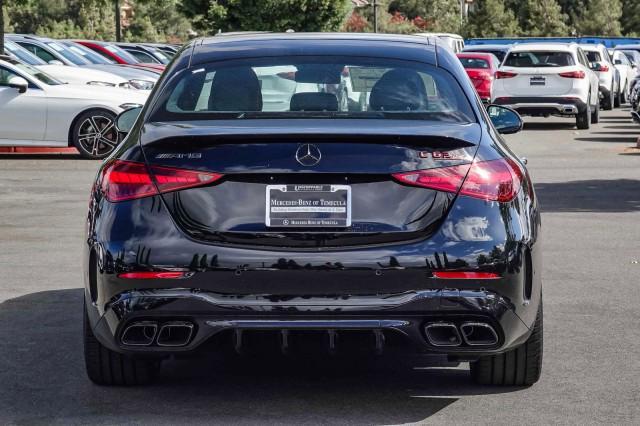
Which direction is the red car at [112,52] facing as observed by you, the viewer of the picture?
facing to the right of the viewer

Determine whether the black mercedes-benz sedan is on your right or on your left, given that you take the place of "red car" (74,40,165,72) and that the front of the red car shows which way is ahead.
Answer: on your right

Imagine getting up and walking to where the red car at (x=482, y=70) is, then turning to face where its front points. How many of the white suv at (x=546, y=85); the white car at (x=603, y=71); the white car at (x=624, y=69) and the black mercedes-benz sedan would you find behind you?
2

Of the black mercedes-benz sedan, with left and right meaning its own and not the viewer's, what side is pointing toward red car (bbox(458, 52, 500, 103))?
front

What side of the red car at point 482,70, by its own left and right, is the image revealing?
back

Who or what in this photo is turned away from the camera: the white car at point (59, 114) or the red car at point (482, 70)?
the red car

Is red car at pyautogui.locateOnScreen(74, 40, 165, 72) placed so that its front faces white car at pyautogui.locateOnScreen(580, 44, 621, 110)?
yes

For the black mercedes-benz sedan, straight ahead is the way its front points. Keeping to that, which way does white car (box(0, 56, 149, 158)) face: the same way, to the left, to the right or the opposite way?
to the right

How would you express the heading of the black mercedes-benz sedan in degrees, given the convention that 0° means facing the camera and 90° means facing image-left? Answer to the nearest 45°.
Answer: approximately 180°

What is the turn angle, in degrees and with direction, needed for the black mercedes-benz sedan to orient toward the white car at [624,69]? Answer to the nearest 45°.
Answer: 0° — it already faces it

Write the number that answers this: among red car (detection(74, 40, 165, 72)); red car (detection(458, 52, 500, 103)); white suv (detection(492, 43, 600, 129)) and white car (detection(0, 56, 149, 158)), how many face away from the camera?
2

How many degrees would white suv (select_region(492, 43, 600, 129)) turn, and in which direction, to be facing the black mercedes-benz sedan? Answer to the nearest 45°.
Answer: approximately 180°

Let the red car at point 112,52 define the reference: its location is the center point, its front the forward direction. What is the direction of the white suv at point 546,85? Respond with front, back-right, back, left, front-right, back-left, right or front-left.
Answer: front-right

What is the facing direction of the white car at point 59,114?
to the viewer's right

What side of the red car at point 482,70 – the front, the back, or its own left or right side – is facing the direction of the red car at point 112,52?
left

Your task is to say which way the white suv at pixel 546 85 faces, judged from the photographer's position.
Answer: facing away from the viewer
